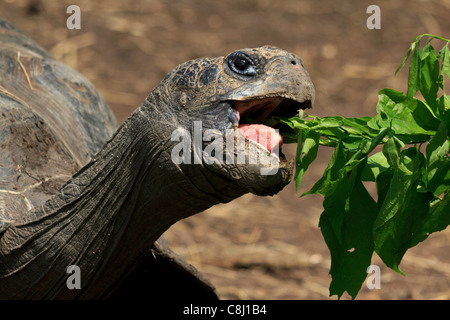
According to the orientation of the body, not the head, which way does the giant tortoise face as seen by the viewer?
to the viewer's right

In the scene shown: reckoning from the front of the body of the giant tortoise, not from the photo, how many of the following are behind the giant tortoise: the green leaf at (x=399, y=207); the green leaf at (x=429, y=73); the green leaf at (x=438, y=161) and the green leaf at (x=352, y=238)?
0

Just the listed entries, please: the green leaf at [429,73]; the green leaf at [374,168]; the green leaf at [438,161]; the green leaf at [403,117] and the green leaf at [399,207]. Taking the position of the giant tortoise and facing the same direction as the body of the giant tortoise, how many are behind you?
0

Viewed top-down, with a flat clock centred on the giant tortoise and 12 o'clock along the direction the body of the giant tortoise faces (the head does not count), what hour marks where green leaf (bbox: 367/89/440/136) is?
The green leaf is roughly at 1 o'clock from the giant tortoise.

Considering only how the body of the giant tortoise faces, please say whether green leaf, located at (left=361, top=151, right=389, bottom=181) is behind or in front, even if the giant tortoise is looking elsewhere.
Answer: in front

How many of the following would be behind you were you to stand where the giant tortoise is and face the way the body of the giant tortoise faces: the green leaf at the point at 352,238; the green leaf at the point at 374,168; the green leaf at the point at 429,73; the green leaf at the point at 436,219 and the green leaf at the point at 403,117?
0

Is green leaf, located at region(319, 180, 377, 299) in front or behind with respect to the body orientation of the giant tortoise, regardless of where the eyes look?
in front

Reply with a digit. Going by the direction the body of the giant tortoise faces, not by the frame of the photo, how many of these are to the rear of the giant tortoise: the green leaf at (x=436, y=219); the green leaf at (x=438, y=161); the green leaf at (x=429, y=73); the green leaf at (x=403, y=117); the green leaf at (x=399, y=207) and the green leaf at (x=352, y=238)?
0

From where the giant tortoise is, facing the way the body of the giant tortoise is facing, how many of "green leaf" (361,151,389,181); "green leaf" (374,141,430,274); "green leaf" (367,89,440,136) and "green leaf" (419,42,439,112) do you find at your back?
0

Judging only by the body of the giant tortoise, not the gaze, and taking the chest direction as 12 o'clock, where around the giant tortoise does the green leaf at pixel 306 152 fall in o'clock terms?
The green leaf is roughly at 1 o'clock from the giant tortoise.

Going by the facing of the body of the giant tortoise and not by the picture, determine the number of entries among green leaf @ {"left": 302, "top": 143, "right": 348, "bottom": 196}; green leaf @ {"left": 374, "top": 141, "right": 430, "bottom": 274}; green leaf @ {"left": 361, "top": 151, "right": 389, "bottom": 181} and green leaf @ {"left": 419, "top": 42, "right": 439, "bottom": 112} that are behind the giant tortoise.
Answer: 0

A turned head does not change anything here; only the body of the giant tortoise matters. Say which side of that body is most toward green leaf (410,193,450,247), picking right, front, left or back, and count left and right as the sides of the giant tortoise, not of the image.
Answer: front
